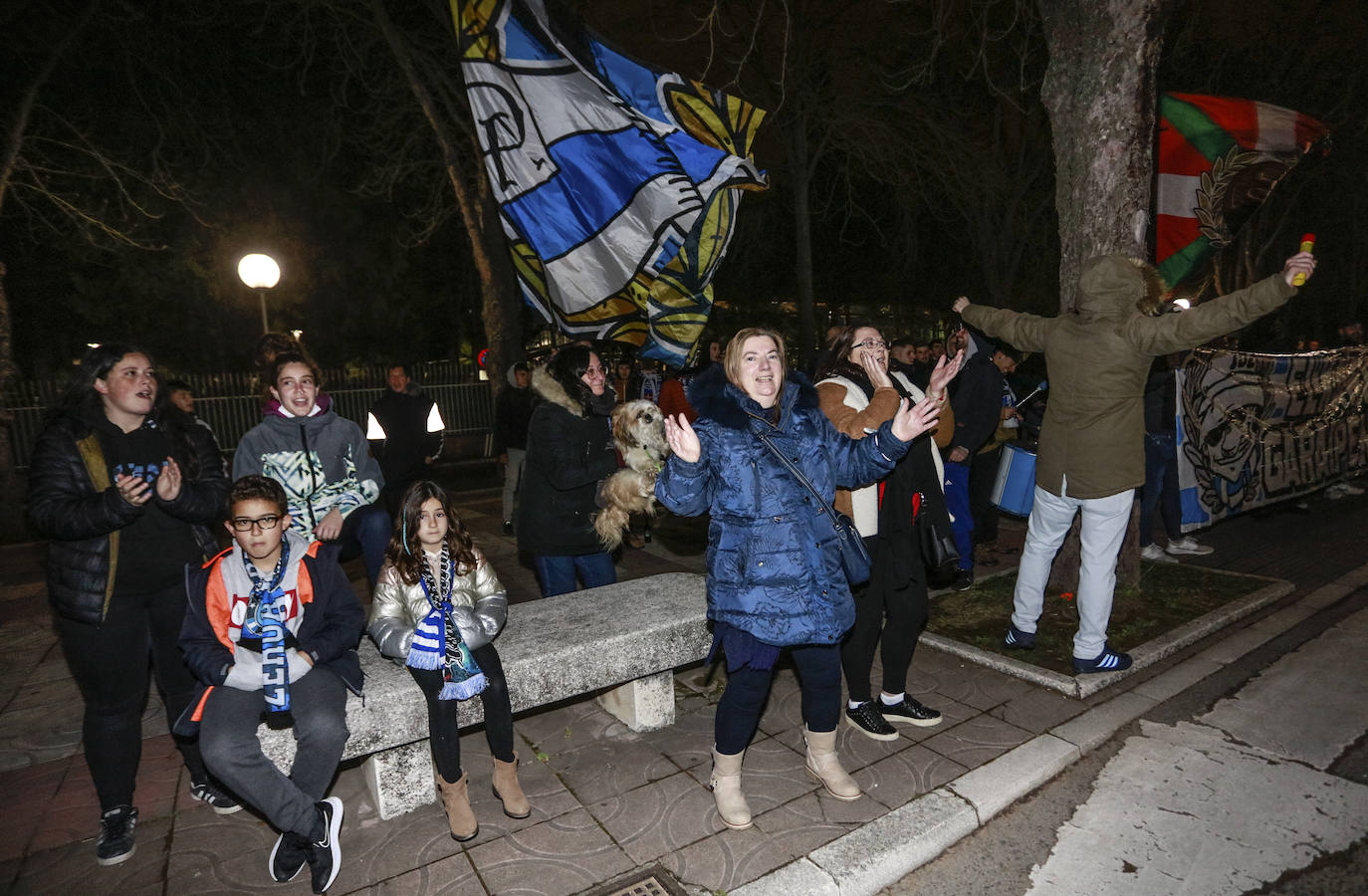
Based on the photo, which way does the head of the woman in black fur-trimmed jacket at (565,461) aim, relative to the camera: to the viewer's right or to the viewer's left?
to the viewer's right

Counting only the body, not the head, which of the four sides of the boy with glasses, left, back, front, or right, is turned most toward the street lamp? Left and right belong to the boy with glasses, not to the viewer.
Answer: back

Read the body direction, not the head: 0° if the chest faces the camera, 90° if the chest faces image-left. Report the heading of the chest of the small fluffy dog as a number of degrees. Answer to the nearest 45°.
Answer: approximately 315°

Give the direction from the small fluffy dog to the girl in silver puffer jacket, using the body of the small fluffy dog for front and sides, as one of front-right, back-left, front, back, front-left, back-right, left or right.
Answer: right

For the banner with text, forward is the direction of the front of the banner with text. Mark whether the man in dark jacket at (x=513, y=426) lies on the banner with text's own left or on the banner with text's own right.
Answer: on the banner with text's own right

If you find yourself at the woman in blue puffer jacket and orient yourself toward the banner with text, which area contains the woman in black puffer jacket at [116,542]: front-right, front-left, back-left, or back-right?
back-left

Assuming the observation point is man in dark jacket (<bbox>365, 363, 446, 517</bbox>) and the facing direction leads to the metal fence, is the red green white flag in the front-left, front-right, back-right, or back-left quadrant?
back-right

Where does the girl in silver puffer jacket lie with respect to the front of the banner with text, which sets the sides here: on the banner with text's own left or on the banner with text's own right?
on the banner with text's own right

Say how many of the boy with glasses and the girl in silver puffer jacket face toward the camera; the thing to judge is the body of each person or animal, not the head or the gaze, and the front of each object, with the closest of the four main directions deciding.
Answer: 2

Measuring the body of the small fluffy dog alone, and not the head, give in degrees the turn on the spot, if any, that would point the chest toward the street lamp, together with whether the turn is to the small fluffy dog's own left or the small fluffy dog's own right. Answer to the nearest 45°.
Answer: approximately 180°

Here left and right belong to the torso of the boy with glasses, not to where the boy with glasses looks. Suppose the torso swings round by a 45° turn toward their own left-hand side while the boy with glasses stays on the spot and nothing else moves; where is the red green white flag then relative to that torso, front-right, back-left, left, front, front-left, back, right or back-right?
front-left

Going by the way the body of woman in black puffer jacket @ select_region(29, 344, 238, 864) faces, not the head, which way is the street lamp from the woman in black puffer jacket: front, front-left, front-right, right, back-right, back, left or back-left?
back-left
